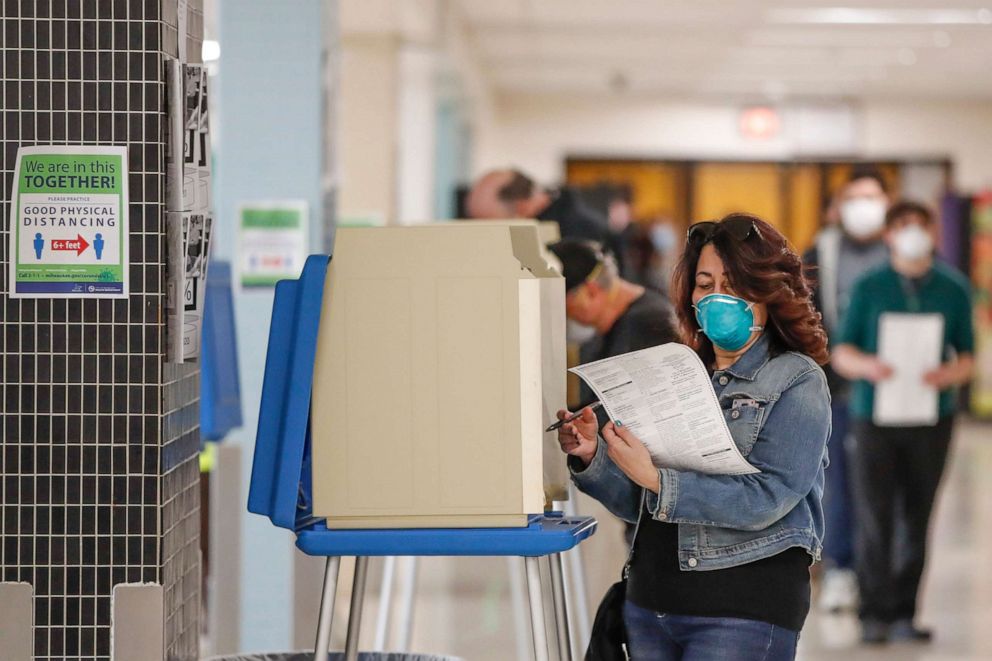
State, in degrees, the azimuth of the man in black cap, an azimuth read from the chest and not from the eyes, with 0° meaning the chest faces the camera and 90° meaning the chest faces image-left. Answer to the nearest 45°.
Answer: approximately 90°

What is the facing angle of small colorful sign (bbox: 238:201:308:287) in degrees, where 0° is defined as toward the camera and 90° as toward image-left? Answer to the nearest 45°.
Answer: approximately 0°

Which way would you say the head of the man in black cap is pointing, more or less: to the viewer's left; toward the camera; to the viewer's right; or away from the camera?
to the viewer's left

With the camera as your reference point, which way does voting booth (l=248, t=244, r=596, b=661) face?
facing to the right of the viewer

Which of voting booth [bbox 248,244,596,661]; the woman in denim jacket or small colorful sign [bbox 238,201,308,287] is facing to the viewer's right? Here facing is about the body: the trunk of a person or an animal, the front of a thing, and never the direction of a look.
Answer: the voting booth
